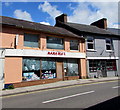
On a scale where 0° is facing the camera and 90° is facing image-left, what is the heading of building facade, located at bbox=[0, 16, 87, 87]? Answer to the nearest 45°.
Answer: approximately 315°

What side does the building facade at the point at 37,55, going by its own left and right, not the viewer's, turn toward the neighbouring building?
left
